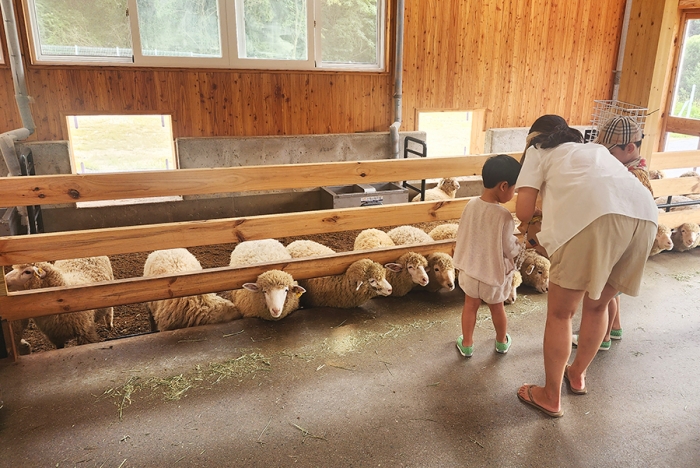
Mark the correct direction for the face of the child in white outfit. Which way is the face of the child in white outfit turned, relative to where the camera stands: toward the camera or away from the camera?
away from the camera

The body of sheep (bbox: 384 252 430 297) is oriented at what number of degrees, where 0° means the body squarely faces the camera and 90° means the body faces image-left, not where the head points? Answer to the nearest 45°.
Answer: approximately 315°

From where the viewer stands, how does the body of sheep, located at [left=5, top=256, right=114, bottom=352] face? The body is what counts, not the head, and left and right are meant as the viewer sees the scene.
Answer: facing to the left of the viewer

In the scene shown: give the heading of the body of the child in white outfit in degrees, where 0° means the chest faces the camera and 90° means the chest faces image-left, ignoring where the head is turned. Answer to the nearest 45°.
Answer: approximately 225°

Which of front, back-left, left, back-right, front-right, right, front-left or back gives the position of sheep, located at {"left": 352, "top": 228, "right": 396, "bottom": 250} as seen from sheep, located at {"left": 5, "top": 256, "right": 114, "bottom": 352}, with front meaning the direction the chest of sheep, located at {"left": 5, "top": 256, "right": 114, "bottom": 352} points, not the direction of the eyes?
back
